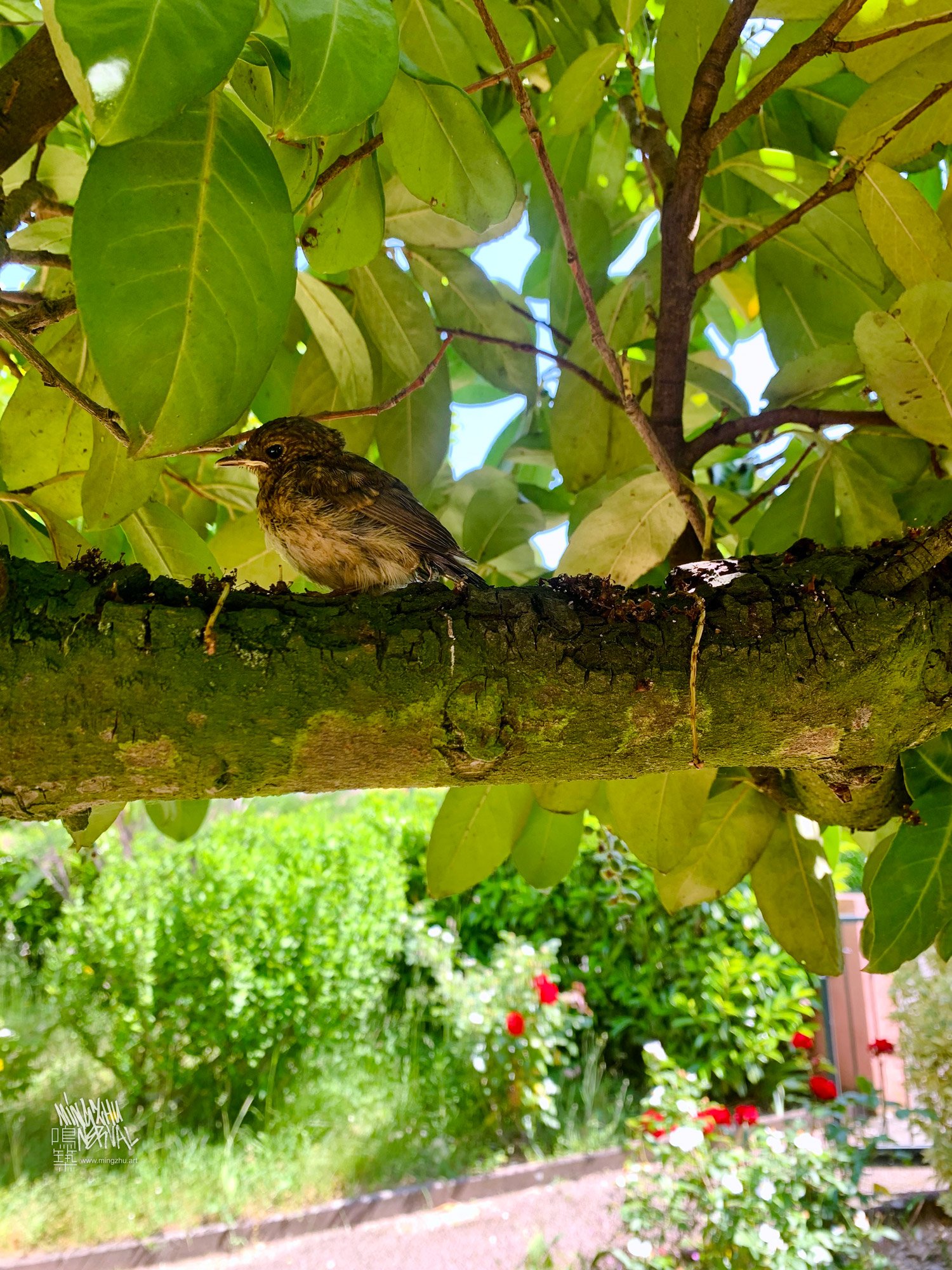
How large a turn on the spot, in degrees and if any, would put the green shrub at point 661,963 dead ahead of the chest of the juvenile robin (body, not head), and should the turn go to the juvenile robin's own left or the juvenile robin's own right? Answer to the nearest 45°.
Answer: approximately 90° to the juvenile robin's own right

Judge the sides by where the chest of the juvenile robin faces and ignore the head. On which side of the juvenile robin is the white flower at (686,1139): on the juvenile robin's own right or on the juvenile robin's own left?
on the juvenile robin's own right

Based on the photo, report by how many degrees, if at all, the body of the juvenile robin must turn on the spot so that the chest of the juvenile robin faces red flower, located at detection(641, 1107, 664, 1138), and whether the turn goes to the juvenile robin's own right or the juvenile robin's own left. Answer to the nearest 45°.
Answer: approximately 90° to the juvenile robin's own right

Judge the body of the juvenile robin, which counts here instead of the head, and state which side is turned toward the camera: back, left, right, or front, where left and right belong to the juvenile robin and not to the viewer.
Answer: left
